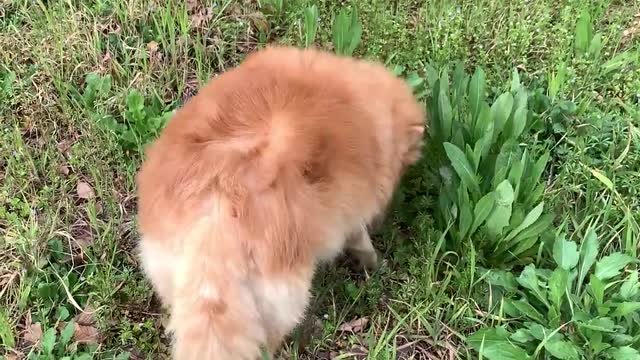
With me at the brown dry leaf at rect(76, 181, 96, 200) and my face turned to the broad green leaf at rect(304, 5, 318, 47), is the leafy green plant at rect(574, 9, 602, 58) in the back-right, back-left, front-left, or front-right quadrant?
front-right

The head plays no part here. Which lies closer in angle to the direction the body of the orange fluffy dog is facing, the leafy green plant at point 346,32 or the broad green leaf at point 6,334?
the leafy green plant

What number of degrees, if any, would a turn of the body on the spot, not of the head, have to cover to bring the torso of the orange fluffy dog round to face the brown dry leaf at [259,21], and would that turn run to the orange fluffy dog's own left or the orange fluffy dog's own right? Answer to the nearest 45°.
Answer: approximately 45° to the orange fluffy dog's own left

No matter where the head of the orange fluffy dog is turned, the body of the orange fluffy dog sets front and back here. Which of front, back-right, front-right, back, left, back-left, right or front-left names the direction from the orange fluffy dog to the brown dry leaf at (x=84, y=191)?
left

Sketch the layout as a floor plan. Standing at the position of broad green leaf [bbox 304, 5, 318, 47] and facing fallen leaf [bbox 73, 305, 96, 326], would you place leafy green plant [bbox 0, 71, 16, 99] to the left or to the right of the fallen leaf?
right

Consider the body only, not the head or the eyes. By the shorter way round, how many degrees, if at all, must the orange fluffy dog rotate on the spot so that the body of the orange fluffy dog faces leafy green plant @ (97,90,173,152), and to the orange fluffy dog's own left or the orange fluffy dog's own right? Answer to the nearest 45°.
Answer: approximately 90° to the orange fluffy dog's own left

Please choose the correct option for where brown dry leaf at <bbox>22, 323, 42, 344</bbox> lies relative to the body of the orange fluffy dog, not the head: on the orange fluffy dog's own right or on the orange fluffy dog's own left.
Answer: on the orange fluffy dog's own left

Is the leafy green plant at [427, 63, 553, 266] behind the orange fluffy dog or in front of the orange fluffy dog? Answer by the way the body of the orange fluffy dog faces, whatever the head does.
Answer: in front

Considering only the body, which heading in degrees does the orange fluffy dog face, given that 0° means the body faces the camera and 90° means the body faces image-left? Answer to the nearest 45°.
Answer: approximately 225°

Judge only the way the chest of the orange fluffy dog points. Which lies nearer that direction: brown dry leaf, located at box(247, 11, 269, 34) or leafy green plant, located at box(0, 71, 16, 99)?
the brown dry leaf

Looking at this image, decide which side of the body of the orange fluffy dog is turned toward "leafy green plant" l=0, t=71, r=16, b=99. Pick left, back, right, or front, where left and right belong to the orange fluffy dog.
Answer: left
